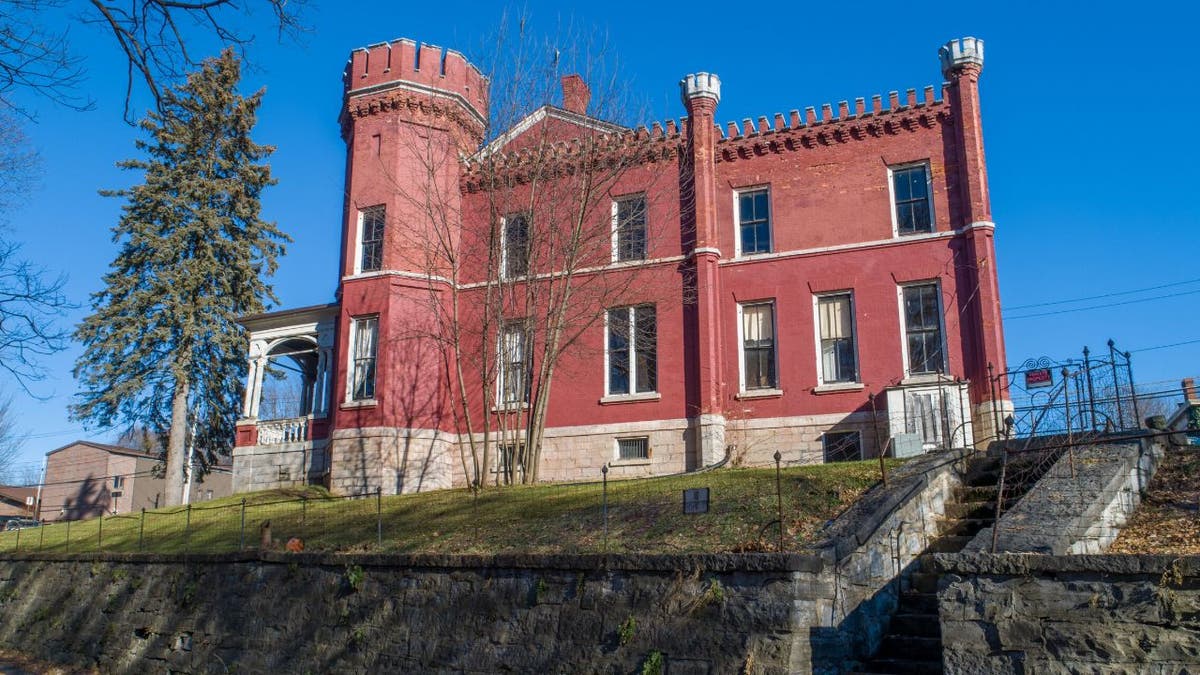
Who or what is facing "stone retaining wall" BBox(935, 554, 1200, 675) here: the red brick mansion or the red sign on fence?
the red sign on fence

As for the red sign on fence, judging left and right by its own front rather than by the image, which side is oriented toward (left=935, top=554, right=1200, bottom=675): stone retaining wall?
front

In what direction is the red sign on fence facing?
toward the camera

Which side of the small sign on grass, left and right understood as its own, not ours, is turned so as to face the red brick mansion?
back

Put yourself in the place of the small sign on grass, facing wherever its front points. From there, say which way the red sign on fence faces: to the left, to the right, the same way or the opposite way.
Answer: the same way

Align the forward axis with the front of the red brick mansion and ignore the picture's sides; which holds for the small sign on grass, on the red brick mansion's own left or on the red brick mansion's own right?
on the red brick mansion's own left

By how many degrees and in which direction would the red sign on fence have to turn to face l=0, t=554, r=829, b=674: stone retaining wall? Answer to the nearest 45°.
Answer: approximately 45° to its right

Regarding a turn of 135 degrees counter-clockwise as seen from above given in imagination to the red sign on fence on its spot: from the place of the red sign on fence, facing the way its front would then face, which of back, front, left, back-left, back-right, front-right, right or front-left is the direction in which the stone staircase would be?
back-right

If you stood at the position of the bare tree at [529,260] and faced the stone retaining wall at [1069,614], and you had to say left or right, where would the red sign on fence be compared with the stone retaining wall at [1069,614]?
left

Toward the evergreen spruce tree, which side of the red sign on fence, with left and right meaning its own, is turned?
right

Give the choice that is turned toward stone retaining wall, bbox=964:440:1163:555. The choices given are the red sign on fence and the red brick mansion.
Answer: the red sign on fence

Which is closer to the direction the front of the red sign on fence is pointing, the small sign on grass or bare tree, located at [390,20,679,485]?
the small sign on grass

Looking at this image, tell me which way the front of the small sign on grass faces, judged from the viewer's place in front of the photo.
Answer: facing the viewer
